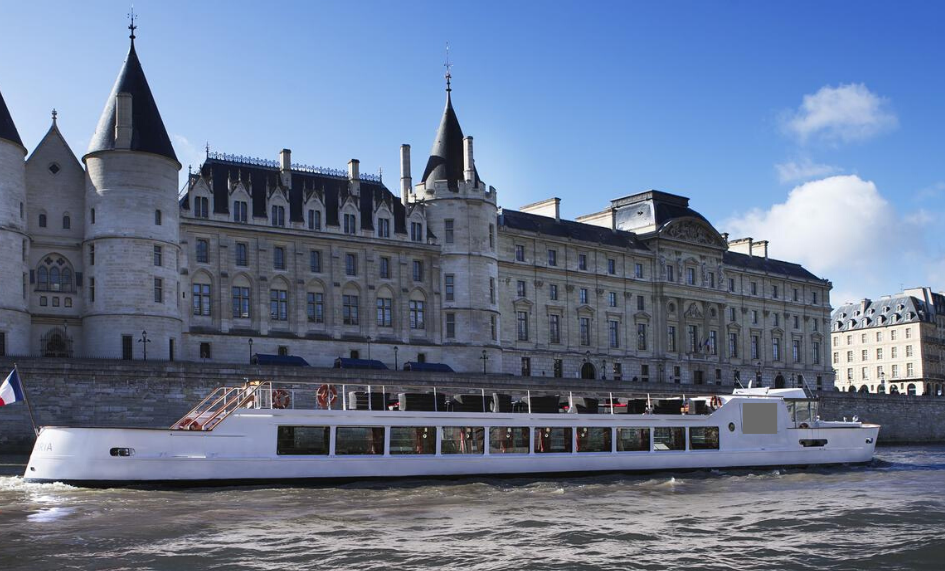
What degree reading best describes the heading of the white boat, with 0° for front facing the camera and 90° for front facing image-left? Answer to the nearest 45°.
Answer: approximately 270°

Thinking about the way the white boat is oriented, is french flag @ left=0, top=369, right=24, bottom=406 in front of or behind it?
behind
